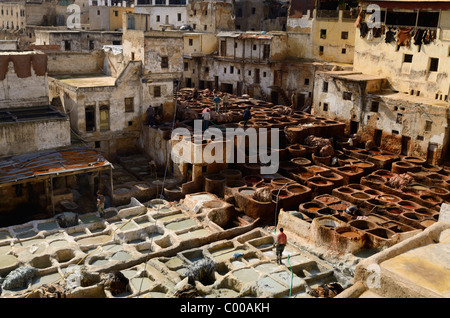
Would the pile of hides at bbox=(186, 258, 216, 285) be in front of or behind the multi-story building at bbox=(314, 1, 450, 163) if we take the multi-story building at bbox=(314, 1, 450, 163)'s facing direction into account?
in front

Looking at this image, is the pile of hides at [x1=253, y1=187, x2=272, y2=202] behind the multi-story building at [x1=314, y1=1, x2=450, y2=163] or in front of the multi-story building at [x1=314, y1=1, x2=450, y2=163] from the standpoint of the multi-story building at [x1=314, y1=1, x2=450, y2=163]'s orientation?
in front

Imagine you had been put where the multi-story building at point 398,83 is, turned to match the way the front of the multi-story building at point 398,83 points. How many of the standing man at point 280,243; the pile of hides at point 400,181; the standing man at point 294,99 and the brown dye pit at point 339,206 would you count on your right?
1

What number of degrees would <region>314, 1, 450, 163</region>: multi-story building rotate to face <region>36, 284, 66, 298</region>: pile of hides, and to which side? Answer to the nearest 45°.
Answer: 0° — it already faces it

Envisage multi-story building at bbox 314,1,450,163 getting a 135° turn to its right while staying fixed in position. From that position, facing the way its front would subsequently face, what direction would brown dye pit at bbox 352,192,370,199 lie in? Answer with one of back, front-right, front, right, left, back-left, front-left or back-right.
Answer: back

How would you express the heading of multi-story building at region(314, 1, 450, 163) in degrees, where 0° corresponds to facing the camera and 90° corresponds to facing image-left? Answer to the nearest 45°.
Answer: approximately 45°

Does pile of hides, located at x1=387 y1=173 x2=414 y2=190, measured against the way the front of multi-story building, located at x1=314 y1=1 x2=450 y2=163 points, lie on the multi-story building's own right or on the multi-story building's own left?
on the multi-story building's own left

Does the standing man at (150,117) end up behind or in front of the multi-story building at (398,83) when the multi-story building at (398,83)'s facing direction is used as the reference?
in front

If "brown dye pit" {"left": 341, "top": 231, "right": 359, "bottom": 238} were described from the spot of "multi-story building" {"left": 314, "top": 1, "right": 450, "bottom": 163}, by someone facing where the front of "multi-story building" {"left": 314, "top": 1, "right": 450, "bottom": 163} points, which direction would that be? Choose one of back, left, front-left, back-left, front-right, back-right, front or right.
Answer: front-left

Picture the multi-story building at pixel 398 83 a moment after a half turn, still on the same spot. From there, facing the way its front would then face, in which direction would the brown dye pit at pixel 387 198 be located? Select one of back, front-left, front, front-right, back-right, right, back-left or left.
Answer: back-right
